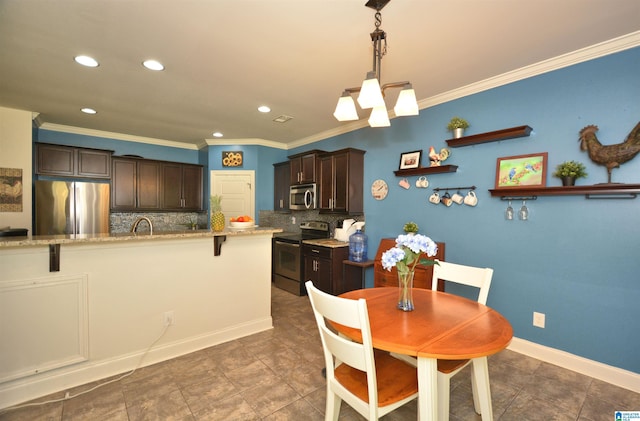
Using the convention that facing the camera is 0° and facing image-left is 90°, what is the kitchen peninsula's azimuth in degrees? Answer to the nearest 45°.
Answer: approximately 315°

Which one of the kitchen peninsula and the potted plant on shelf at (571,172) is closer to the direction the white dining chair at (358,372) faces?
the potted plant on shelf

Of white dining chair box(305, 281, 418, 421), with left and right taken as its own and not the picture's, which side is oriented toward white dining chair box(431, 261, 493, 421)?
front

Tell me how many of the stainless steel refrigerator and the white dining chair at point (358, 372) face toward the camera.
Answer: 1

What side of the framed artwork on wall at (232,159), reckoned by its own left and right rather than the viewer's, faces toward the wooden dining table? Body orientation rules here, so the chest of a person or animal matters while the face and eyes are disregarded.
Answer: front

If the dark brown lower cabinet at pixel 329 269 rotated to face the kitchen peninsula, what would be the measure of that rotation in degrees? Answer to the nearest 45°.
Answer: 0° — it already faces it

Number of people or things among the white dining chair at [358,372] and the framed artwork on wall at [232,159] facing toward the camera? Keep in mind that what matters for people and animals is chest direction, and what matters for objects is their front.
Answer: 1

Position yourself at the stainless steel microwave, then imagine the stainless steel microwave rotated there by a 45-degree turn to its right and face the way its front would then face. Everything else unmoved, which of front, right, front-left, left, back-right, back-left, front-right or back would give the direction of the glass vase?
left

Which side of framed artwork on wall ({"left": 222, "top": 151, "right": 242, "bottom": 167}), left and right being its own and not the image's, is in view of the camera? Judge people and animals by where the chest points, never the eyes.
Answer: front

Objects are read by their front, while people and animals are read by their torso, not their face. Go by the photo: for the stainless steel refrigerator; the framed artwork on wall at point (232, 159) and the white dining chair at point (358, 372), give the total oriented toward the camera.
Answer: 2
